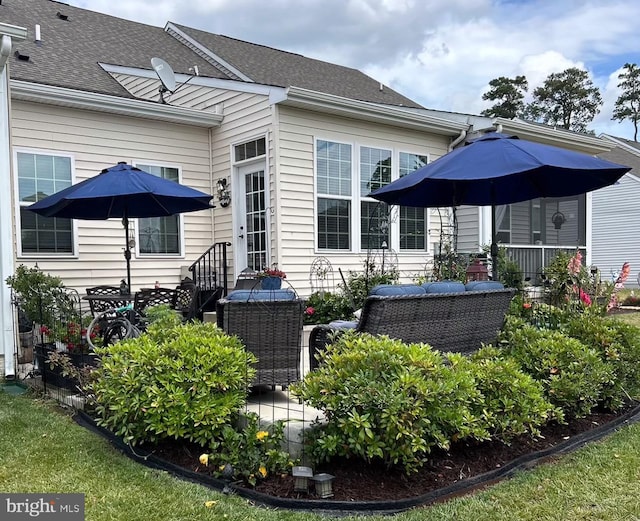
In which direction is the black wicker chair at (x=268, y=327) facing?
away from the camera

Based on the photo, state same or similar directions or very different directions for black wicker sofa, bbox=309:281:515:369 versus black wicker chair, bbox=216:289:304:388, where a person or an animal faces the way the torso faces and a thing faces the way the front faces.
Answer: same or similar directions

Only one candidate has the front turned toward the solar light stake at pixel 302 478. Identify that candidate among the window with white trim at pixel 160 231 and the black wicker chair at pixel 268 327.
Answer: the window with white trim

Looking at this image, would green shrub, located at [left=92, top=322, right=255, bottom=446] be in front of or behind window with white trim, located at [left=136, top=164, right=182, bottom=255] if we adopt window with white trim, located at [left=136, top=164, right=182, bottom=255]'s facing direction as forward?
in front

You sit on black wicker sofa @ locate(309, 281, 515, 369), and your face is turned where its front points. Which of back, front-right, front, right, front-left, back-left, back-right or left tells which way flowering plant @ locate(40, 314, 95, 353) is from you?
front-left

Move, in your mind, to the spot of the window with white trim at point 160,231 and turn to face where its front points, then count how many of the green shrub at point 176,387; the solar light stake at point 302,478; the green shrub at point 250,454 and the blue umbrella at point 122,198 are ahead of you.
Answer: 4

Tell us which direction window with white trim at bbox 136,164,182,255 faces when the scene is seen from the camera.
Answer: facing the viewer

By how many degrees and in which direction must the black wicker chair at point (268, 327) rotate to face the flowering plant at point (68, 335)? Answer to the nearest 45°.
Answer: approximately 45° to its left

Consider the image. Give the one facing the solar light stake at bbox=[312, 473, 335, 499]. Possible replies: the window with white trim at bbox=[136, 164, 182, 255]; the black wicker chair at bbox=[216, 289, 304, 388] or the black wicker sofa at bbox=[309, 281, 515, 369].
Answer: the window with white trim

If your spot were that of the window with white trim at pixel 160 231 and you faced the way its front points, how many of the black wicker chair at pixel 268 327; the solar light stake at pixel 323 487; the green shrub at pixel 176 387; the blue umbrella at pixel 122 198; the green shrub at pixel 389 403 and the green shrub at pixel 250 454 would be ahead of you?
6

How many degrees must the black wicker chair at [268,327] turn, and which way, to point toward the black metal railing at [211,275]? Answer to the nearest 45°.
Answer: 0° — it already faces it

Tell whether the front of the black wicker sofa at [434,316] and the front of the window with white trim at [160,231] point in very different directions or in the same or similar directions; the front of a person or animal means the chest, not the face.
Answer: very different directions

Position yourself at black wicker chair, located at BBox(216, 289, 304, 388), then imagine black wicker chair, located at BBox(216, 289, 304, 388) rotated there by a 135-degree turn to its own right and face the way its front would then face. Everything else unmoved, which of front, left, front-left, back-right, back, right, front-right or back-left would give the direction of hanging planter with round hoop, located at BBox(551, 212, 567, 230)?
left

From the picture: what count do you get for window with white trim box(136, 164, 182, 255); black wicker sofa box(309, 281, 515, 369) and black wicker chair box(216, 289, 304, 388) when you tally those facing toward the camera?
1

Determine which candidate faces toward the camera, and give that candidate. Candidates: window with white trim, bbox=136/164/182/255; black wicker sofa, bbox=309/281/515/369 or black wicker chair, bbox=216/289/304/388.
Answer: the window with white trim

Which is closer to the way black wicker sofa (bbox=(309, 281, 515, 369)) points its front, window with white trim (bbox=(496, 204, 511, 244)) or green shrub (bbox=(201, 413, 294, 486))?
the window with white trim

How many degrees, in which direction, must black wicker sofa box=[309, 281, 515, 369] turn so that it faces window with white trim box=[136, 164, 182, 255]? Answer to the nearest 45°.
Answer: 0° — it already faces it

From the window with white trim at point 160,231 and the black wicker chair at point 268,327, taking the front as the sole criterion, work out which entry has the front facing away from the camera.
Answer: the black wicker chair

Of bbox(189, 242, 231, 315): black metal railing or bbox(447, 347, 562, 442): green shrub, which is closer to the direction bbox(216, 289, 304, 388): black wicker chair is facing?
the black metal railing

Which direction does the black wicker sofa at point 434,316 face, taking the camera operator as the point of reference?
facing away from the viewer and to the left of the viewer
